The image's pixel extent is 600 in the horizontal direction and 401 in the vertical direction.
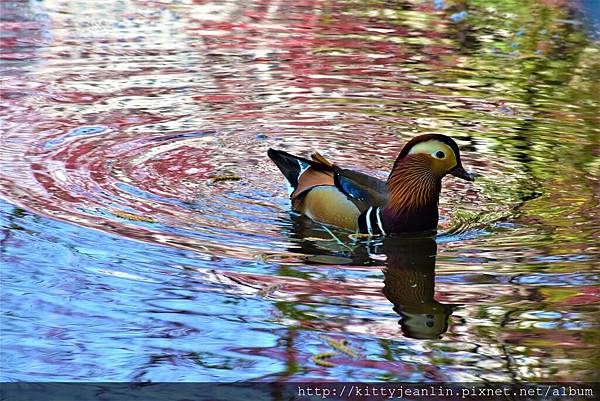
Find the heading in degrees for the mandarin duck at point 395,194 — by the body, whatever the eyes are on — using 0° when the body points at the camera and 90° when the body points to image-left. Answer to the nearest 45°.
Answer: approximately 270°
